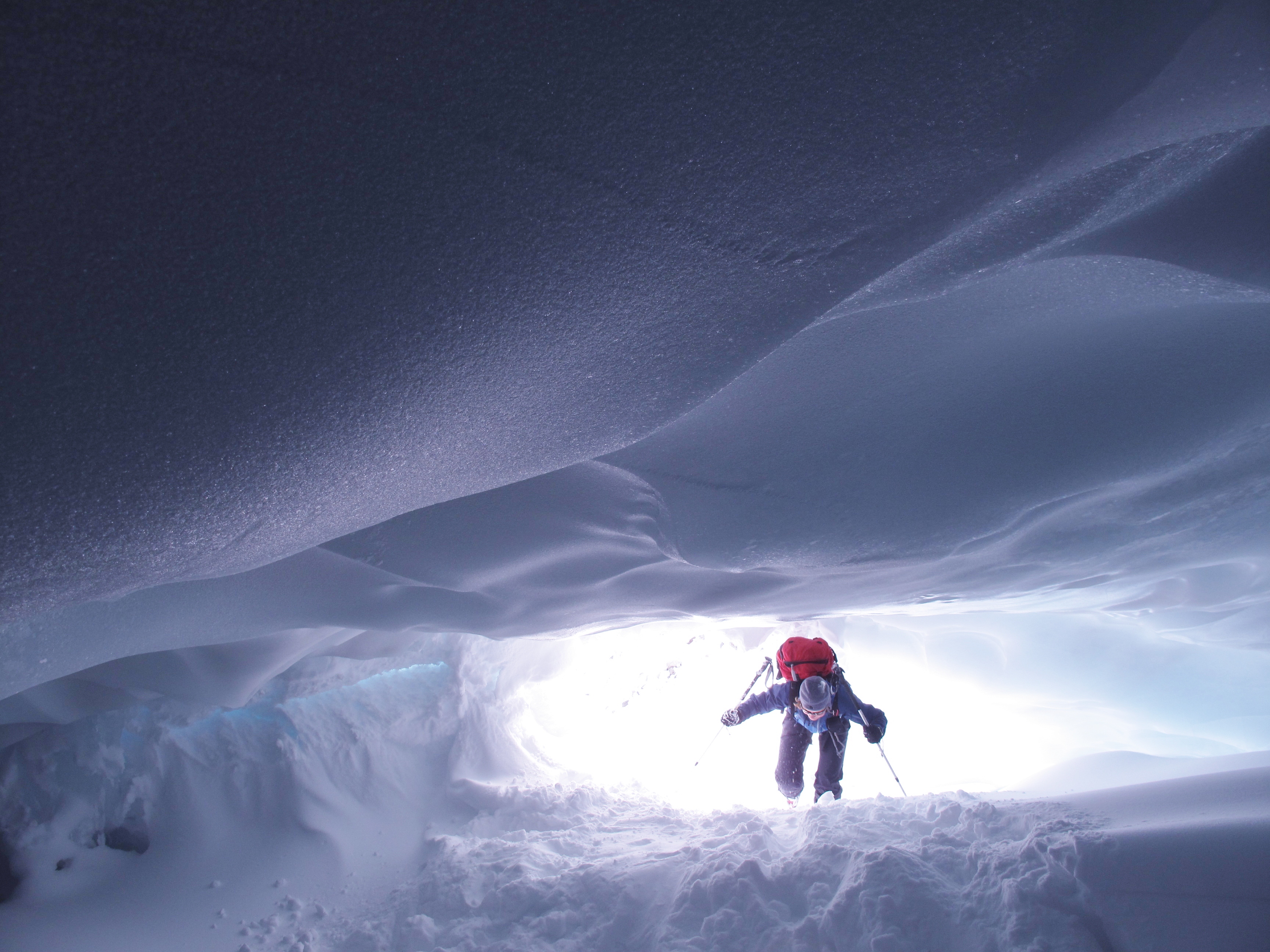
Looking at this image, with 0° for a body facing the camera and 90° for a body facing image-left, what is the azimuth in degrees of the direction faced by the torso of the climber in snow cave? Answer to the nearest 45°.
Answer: approximately 0°
